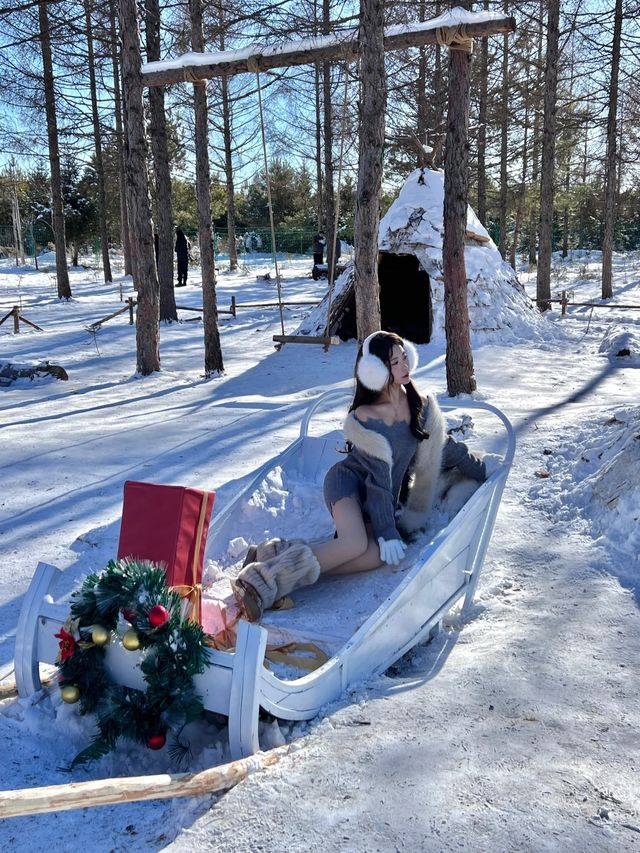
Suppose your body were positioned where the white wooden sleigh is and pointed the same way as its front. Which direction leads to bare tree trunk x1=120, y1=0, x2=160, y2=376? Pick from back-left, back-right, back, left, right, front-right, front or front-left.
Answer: back-right

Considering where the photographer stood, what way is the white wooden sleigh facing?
facing the viewer and to the left of the viewer

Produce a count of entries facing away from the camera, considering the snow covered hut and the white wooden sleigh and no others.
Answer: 0

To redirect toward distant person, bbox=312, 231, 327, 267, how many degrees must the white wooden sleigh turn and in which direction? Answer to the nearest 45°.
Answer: approximately 135° to its right

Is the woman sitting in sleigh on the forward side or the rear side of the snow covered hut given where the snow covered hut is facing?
on the forward side

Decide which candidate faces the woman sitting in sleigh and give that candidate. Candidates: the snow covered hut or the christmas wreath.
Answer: the snow covered hut

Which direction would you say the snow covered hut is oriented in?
toward the camera

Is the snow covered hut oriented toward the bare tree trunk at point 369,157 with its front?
yes

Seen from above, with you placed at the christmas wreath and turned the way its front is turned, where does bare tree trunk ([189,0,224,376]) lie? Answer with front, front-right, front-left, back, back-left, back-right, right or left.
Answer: back-right

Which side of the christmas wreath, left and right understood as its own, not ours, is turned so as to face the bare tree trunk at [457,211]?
back

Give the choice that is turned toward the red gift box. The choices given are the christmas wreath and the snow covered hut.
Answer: the snow covered hut

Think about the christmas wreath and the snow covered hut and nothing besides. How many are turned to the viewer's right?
0
